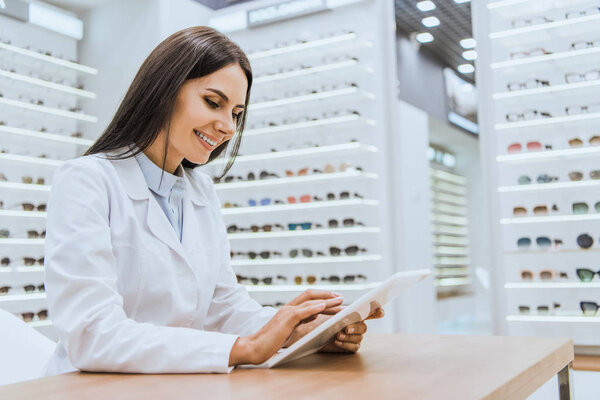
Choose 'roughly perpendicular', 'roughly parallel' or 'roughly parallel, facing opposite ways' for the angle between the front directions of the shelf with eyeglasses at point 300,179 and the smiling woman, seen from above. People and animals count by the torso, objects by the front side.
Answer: roughly perpendicular

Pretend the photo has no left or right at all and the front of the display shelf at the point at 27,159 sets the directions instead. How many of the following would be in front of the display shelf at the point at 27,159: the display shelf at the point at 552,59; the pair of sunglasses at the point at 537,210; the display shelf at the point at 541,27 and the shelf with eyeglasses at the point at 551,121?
4

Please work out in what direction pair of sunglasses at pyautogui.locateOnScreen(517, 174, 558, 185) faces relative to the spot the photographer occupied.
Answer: facing the viewer and to the left of the viewer

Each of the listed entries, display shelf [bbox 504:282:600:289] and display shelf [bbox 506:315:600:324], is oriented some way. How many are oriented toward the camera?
2

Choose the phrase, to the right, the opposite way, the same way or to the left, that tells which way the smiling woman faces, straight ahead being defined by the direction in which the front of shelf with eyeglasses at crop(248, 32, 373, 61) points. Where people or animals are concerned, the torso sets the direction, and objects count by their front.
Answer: to the left

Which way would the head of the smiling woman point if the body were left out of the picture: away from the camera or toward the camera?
toward the camera

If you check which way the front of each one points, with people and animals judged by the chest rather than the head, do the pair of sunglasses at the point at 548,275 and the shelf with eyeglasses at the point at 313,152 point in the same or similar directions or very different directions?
same or similar directions

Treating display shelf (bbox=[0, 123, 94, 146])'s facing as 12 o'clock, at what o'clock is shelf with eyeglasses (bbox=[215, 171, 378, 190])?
The shelf with eyeglasses is roughly at 11 o'clock from the display shelf.

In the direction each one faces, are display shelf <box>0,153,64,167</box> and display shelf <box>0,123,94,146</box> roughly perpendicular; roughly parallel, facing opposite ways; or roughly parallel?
roughly parallel

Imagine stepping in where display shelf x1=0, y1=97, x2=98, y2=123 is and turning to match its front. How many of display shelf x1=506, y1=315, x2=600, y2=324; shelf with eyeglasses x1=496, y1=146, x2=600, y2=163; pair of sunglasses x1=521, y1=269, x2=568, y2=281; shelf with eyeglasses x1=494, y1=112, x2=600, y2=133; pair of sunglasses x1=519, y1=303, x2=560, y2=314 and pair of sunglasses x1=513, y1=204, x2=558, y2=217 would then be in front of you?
6

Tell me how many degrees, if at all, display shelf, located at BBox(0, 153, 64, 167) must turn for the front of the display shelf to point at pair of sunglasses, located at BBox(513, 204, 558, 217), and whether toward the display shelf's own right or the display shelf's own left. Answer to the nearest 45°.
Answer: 0° — it already faces it

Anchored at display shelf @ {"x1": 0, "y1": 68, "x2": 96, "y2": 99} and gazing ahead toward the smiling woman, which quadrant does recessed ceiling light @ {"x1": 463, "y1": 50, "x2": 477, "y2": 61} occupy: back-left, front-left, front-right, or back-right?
back-left

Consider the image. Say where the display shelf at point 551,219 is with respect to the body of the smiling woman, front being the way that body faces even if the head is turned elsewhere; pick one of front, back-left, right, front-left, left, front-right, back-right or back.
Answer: left
